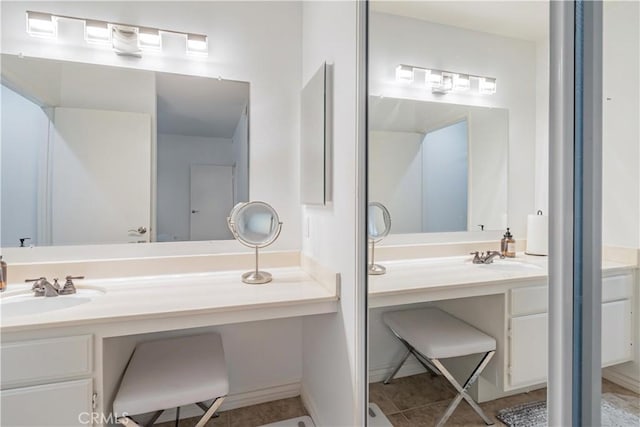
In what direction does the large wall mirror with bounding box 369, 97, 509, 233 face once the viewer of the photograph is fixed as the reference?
facing the viewer and to the right of the viewer

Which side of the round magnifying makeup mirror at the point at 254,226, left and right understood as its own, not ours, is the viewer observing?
front
